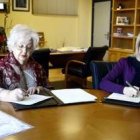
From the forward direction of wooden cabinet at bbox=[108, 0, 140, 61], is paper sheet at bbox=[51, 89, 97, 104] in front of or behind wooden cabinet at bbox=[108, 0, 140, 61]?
in front

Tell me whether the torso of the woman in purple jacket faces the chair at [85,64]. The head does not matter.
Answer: no

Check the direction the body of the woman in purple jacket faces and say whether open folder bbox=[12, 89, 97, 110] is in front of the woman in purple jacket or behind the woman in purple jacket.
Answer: in front

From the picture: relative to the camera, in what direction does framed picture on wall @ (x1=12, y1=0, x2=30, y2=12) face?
facing the viewer

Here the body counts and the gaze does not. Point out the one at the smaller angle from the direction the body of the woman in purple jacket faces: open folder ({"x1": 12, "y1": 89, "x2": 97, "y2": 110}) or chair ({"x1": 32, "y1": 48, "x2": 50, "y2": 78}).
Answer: the open folder

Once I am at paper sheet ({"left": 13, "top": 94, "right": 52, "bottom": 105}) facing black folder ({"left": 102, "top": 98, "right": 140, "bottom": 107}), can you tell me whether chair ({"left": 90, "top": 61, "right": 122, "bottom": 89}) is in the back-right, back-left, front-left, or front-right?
front-left

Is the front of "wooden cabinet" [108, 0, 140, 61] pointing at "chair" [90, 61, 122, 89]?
yes

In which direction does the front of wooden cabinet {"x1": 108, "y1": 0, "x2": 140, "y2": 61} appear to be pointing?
toward the camera

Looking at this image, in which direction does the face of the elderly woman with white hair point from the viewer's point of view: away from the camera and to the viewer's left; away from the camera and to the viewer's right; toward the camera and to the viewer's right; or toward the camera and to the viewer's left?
toward the camera and to the viewer's right

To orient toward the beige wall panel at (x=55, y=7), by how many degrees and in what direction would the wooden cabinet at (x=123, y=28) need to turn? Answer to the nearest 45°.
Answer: approximately 90° to its right

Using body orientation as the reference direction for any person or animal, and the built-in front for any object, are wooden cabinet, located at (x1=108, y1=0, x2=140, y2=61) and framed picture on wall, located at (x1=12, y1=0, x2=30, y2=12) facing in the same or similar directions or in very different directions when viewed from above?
same or similar directions

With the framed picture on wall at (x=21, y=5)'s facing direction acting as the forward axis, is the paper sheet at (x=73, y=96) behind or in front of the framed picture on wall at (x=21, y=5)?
in front

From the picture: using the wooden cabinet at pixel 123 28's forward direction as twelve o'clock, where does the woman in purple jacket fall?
The woman in purple jacket is roughly at 12 o'clock from the wooden cabinet.

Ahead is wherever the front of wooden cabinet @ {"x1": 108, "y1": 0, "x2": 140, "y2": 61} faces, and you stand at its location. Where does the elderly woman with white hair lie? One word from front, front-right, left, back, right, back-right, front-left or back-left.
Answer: front
